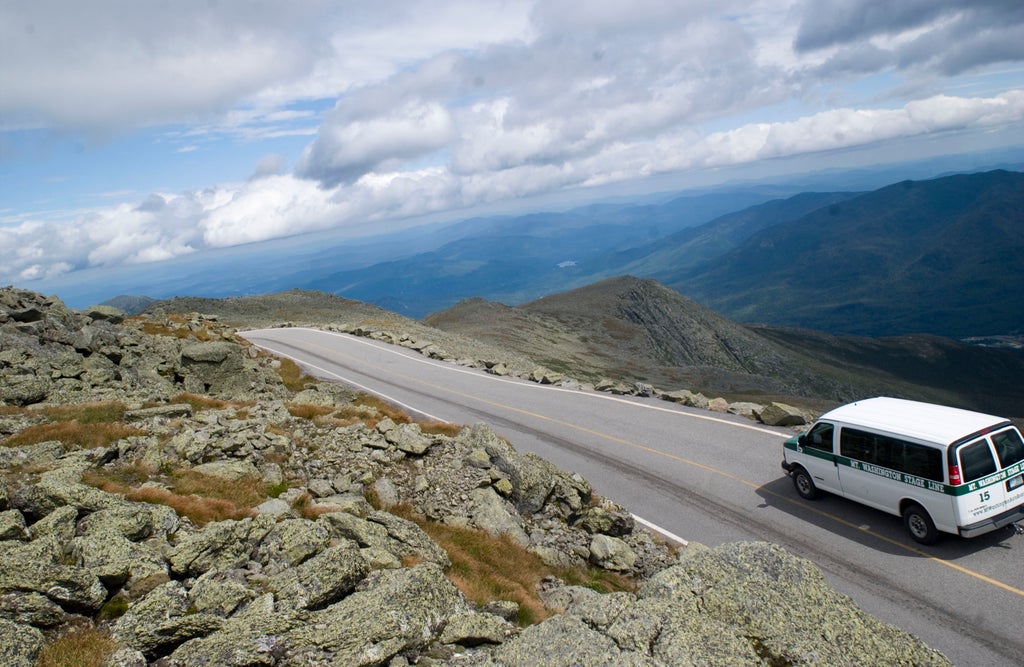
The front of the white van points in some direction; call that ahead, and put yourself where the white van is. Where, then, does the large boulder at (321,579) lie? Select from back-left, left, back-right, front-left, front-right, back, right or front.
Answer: left

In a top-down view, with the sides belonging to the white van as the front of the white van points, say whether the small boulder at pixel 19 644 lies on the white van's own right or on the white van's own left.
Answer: on the white van's own left

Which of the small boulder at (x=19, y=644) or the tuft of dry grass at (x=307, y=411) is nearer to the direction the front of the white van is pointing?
the tuft of dry grass

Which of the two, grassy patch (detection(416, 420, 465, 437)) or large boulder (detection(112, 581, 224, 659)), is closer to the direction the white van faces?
the grassy patch

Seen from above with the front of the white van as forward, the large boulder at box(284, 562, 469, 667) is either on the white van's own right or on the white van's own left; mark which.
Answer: on the white van's own left

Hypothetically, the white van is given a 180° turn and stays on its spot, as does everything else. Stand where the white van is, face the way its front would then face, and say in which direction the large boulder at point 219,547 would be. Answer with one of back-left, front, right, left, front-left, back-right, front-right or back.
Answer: right

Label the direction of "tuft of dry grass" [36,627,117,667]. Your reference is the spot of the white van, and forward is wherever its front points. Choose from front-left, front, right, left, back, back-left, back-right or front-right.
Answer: left

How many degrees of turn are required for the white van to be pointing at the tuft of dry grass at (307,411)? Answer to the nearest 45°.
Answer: approximately 45° to its left

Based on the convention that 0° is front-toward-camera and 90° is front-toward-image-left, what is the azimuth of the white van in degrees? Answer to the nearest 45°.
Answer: approximately 135°

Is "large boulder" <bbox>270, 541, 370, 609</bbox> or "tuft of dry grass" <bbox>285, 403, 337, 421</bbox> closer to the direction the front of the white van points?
the tuft of dry grass

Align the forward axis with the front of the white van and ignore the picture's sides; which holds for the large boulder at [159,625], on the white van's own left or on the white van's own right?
on the white van's own left
